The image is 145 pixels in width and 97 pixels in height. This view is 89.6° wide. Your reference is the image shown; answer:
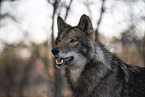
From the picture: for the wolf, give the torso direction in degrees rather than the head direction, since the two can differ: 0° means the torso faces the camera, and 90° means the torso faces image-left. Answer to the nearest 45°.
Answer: approximately 45°
